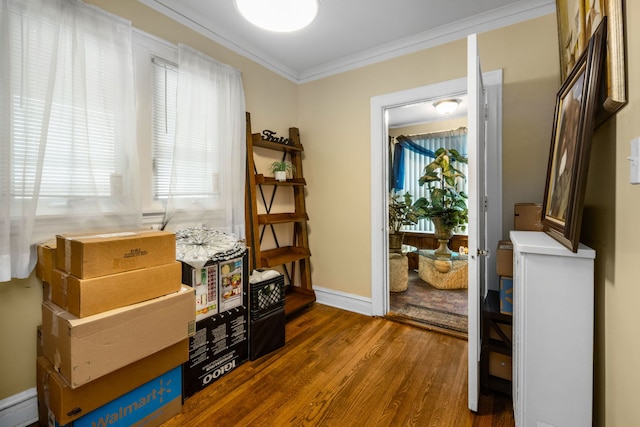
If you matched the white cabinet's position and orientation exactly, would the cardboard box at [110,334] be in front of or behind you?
in front

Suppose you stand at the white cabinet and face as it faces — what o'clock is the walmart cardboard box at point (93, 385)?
The walmart cardboard box is roughly at 11 o'clock from the white cabinet.

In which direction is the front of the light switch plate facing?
to the viewer's left

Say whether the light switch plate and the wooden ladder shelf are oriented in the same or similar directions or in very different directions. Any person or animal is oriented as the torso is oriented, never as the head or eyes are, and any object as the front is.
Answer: very different directions

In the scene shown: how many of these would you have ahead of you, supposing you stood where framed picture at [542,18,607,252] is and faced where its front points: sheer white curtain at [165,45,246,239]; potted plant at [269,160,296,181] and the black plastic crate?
3

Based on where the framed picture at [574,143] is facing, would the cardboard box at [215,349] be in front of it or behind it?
in front

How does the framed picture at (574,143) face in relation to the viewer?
to the viewer's left

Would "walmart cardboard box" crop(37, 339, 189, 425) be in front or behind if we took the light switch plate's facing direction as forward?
in front

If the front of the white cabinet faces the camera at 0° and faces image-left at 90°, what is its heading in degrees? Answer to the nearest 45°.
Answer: approximately 90°

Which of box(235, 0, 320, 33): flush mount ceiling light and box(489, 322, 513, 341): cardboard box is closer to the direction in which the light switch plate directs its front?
the flush mount ceiling light

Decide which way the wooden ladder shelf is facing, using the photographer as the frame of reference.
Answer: facing the viewer and to the right of the viewer

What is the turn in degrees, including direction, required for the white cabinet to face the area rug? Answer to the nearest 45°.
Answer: approximately 45° to its right

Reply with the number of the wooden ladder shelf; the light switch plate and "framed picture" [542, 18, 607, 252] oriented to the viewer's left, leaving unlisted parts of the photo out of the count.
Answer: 2

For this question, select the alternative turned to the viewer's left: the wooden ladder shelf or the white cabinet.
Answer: the white cabinet
